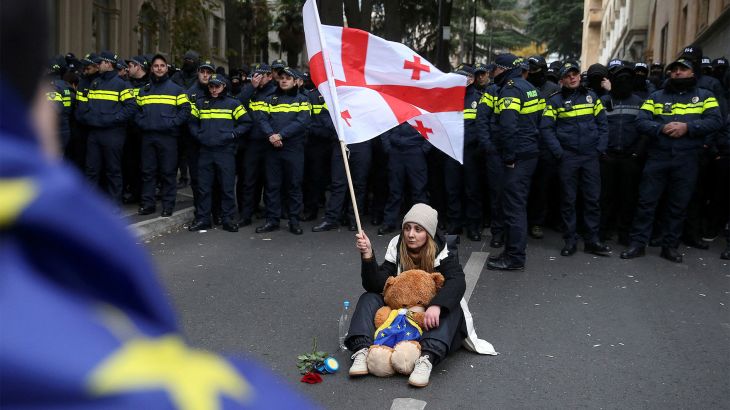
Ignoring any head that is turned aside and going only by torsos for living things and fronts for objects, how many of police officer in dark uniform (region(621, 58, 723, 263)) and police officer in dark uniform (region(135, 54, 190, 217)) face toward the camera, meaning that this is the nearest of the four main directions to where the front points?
2

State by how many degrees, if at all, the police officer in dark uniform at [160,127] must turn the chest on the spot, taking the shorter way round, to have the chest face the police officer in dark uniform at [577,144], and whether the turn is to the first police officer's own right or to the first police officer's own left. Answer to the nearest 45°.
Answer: approximately 45° to the first police officer's own left

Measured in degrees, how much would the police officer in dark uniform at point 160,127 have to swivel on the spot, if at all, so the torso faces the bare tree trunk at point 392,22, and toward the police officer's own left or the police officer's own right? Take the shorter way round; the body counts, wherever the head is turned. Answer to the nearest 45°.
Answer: approximately 135° to the police officer's own left

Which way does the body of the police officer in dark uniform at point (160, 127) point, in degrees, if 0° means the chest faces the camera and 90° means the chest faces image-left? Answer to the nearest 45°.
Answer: approximately 0°

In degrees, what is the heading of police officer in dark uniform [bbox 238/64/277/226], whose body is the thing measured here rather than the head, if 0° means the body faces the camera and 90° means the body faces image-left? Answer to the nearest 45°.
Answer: approximately 45°
